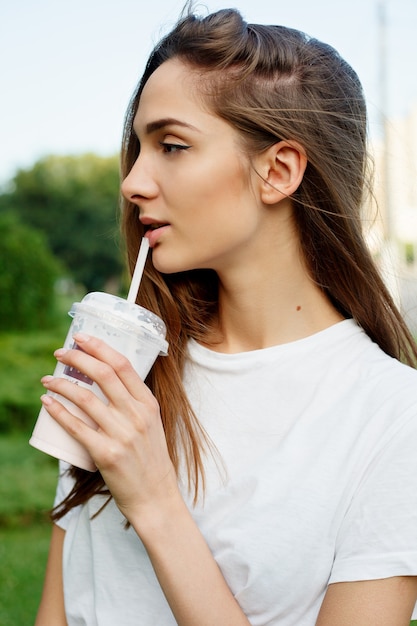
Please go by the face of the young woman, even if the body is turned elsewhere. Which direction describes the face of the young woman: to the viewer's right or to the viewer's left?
to the viewer's left

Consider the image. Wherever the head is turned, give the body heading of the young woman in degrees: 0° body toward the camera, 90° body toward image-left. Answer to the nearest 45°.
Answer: approximately 45°

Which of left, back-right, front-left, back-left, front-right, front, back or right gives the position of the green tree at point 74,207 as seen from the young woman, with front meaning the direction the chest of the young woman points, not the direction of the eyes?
back-right
